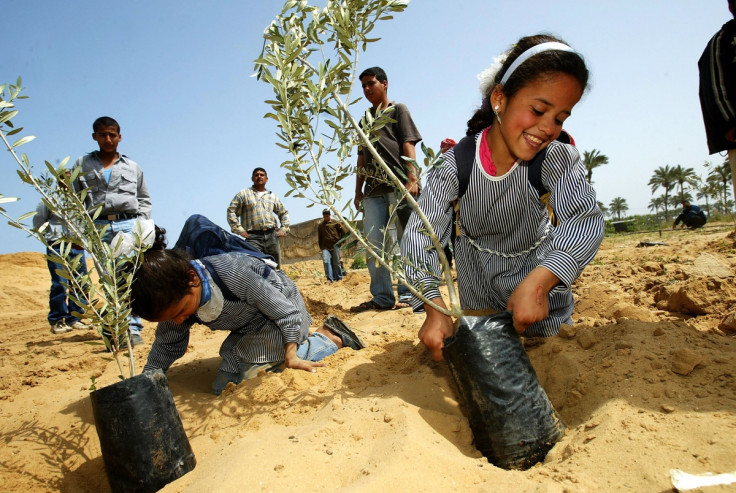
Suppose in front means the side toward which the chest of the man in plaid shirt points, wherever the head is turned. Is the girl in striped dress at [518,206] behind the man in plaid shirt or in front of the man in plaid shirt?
in front

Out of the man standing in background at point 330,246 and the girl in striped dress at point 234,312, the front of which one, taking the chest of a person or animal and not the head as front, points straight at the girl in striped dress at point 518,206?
the man standing in background

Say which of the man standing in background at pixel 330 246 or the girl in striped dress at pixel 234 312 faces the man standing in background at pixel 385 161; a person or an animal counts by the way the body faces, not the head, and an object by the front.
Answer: the man standing in background at pixel 330 246

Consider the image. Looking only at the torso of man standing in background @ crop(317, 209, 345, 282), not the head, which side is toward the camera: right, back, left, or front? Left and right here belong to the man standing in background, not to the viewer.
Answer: front

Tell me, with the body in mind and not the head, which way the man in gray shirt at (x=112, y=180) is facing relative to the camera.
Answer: toward the camera

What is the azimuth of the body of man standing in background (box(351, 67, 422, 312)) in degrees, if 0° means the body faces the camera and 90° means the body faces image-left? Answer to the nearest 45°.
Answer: approximately 45°

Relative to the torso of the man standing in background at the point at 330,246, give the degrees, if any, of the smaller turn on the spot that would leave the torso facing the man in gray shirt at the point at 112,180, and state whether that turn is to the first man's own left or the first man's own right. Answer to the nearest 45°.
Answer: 0° — they already face them

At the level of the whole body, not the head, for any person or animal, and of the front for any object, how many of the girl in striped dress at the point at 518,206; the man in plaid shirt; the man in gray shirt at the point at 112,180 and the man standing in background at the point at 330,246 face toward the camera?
4

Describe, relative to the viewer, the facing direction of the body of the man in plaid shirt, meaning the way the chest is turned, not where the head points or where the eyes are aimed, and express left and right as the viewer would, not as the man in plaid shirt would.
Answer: facing the viewer

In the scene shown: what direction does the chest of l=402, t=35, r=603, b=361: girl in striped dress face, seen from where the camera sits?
toward the camera

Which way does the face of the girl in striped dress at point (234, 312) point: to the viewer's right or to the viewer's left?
to the viewer's left

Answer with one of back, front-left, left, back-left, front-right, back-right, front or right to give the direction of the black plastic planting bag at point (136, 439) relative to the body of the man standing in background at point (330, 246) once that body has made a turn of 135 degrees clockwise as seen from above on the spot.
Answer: back-left

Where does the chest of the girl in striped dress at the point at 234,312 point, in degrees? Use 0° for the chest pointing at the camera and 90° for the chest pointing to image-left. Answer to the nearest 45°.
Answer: approximately 45°

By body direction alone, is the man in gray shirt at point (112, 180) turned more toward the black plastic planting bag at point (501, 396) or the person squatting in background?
the black plastic planting bag
